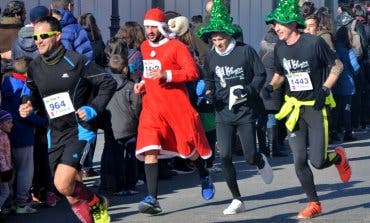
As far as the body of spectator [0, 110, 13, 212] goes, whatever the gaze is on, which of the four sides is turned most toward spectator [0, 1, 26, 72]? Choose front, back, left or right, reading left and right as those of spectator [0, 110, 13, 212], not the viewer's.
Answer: left

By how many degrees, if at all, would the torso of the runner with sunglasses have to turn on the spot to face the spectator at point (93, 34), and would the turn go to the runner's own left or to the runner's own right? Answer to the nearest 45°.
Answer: approximately 135° to the runner's own right

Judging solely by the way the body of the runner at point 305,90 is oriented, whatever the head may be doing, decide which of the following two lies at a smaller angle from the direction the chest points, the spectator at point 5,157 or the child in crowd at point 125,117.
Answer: the spectator

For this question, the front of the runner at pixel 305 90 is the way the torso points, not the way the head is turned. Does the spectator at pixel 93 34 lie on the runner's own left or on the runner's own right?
on the runner's own right

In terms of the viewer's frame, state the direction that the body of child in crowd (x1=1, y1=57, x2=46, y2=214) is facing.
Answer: to the viewer's right

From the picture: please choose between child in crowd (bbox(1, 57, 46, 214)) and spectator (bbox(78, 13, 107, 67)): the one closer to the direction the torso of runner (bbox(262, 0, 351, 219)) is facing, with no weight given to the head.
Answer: the child in crowd

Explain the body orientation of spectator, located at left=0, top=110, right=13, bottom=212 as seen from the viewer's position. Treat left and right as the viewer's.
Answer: facing to the right of the viewer

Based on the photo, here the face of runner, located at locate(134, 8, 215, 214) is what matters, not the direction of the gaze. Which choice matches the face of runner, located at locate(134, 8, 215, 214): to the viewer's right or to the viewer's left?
to the viewer's left
